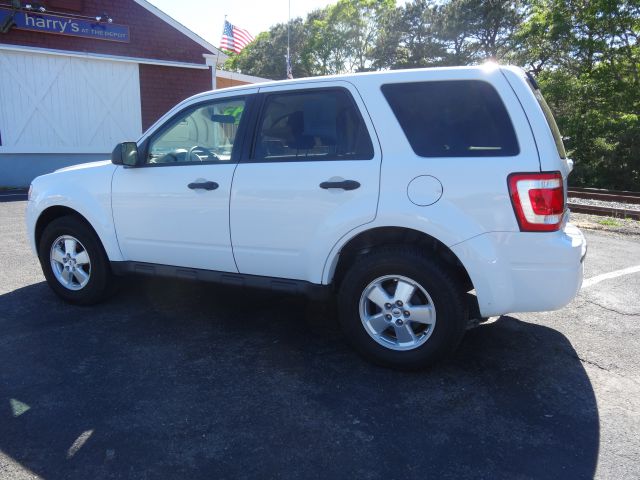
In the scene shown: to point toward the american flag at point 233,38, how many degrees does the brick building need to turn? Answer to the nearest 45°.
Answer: approximately 135° to its left

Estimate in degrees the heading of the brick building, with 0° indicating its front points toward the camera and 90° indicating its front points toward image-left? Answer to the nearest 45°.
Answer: approximately 0°
